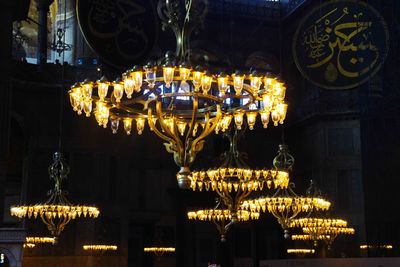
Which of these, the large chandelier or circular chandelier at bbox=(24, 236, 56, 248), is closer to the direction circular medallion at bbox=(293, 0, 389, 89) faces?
the large chandelier

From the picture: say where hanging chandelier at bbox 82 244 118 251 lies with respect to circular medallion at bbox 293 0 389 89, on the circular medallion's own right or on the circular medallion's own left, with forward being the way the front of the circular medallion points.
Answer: on the circular medallion's own right

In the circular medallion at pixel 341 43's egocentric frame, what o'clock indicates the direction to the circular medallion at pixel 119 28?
the circular medallion at pixel 119 28 is roughly at 2 o'clock from the circular medallion at pixel 341 43.

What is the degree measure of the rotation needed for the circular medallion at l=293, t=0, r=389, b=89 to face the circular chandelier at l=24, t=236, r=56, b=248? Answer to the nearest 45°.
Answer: approximately 90° to its right

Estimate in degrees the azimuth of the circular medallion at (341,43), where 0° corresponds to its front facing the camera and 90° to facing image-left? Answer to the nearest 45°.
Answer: approximately 0°

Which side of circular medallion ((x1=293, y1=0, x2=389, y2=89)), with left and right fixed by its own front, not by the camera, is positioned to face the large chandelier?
front
